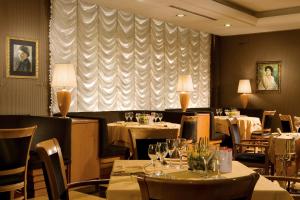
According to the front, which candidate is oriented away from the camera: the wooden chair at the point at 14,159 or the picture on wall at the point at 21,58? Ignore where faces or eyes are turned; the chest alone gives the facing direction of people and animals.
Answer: the wooden chair

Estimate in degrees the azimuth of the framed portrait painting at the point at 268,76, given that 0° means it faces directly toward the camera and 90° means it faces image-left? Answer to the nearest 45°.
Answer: approximately 0°

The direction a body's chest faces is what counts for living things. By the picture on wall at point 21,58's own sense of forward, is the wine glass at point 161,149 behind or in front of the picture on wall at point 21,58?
in front

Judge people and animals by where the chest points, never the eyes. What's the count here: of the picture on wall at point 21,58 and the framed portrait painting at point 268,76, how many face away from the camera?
0

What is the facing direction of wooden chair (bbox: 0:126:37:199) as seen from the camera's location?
facing away from the viewer

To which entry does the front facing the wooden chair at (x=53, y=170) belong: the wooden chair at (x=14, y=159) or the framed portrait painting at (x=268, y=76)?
the framed portrait painting

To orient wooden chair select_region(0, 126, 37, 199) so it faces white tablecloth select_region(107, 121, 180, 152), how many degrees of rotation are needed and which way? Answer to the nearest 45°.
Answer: approximately 45° to its right

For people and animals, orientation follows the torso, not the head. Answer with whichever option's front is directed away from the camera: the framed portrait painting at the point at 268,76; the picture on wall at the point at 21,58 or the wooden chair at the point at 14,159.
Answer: the wooden chair

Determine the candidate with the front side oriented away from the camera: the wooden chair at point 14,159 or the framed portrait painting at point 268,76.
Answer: the wooden chair

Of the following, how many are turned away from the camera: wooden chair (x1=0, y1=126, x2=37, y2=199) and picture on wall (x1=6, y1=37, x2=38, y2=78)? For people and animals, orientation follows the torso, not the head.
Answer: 1

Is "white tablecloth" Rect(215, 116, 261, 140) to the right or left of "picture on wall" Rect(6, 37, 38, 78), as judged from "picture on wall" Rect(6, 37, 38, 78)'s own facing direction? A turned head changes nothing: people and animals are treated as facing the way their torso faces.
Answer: on its left
